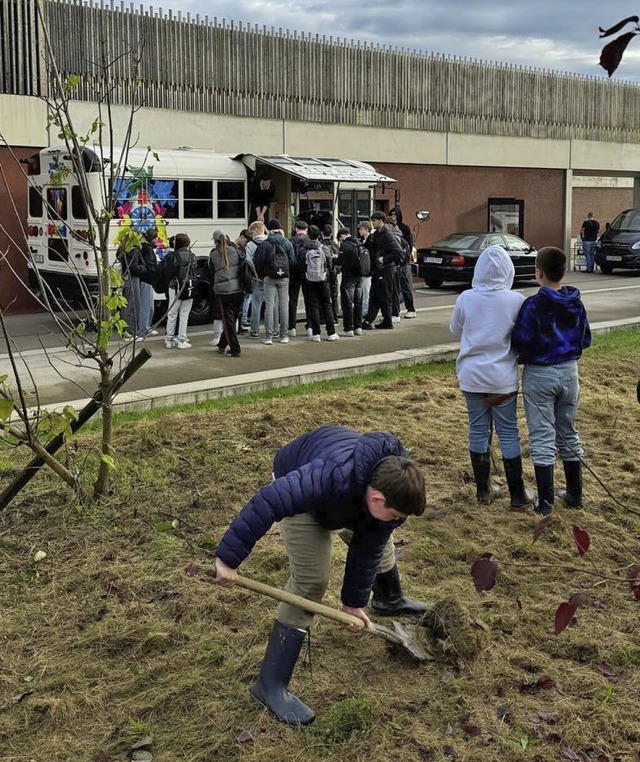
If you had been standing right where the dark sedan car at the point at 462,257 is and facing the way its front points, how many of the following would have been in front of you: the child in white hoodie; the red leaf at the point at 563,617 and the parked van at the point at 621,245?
1

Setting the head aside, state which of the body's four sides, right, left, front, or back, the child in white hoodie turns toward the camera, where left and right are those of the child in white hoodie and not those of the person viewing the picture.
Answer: back

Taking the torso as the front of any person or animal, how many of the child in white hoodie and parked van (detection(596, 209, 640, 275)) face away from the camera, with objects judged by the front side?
1

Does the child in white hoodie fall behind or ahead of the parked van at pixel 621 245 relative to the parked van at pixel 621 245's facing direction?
ahead

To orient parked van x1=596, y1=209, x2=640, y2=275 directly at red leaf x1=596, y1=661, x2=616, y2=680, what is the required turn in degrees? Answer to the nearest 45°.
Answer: approximately 45° to its left

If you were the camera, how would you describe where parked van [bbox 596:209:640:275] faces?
facing the viewer and to the left of the viewer

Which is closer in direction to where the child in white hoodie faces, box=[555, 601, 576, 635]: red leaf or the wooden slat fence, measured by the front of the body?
the wooden slat fence

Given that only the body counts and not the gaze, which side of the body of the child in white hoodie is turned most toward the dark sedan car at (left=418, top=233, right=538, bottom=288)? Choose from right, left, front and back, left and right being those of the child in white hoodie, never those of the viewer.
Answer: front

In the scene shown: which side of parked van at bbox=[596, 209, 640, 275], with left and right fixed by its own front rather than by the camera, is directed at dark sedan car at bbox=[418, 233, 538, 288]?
front

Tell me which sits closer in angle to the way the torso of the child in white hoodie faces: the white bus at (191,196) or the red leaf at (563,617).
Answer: the white bus

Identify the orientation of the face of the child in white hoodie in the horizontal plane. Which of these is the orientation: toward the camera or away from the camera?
away from the camera
